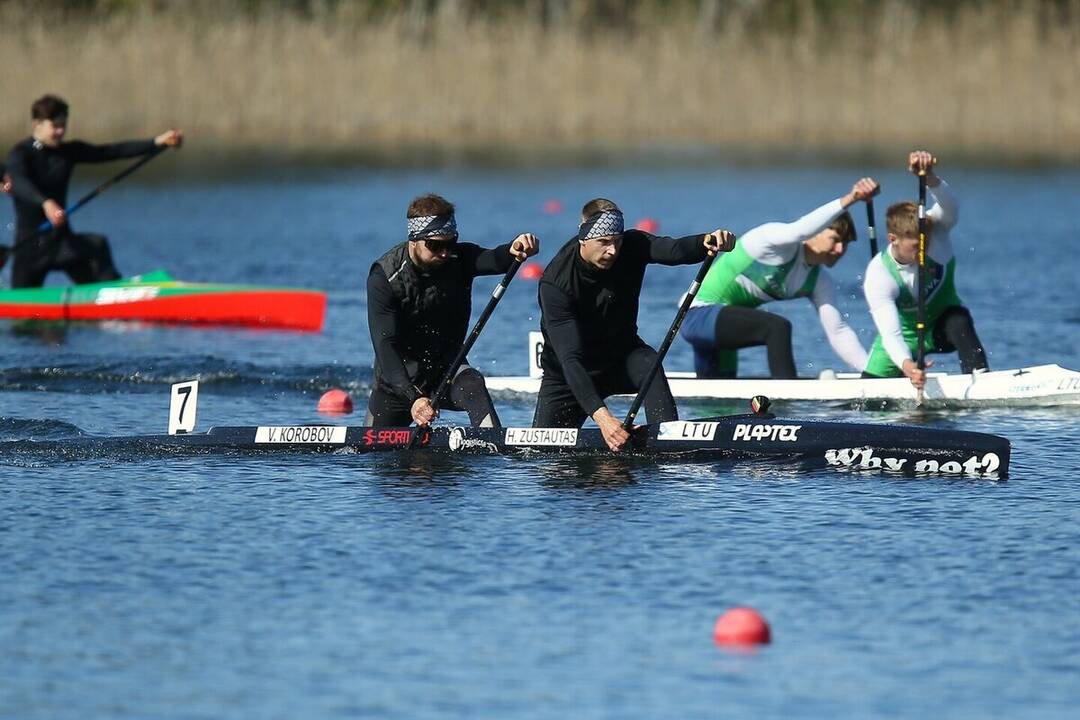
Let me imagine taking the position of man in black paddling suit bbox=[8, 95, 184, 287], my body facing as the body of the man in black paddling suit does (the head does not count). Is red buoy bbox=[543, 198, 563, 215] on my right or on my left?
on my left

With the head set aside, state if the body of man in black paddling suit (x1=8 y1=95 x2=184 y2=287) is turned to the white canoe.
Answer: yes

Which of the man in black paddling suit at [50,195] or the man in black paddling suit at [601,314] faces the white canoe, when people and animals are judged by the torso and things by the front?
the man in black paddling suit at [50,195]
